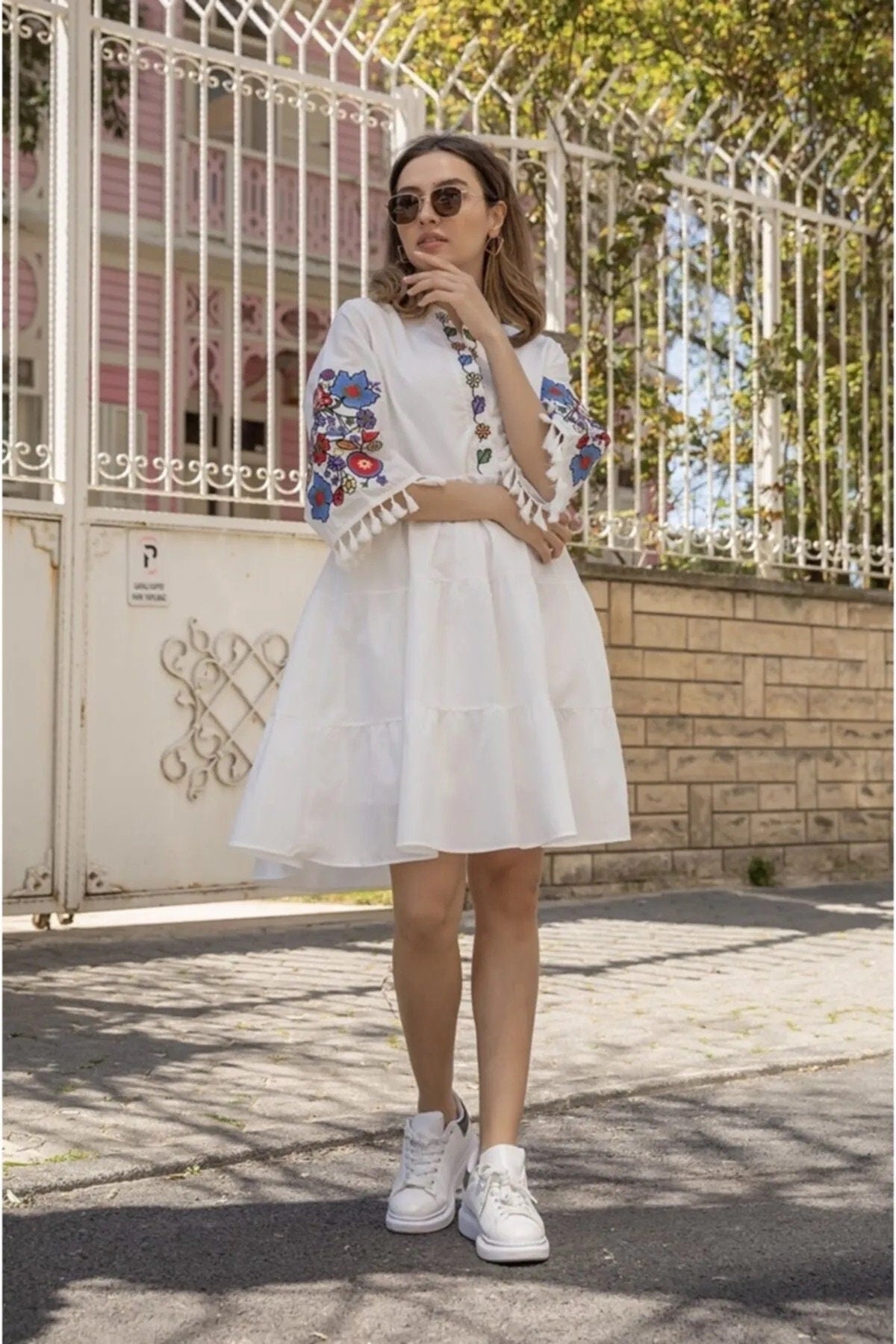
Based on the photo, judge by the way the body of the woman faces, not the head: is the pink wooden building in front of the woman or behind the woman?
behind

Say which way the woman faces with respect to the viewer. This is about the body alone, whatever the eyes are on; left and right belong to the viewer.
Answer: facing the viewer

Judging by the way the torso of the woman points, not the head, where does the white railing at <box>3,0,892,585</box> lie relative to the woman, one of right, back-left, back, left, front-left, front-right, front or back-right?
back

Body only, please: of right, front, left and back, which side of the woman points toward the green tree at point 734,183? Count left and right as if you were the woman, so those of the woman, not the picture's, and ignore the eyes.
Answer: back
